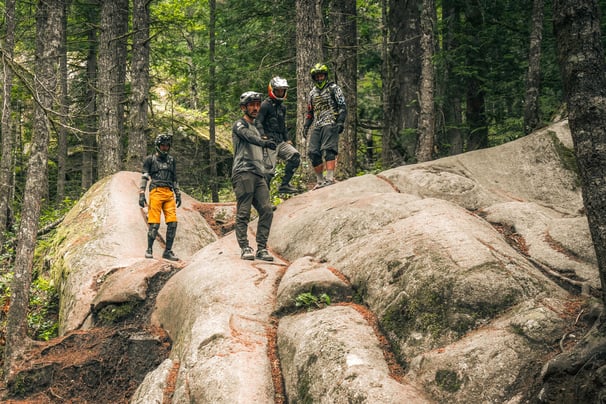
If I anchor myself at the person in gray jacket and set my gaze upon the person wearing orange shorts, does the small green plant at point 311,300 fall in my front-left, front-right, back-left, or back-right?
back-left

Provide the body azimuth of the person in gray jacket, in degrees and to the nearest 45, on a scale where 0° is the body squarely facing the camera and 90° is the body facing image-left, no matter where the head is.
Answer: approximately 315°
